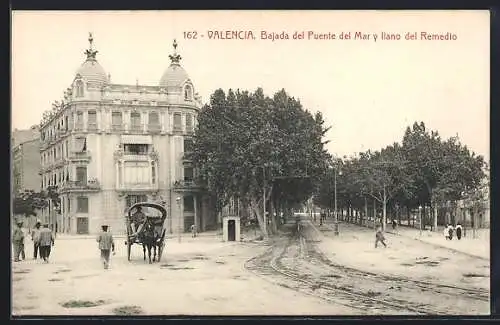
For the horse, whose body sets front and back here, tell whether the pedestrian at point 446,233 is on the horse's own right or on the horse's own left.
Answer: on the horse's own left

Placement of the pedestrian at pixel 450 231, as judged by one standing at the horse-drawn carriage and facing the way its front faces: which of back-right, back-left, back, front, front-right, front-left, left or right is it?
left

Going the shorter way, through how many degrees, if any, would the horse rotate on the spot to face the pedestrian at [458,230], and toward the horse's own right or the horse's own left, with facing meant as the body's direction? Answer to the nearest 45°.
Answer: approximately 90° to the horse's own left
